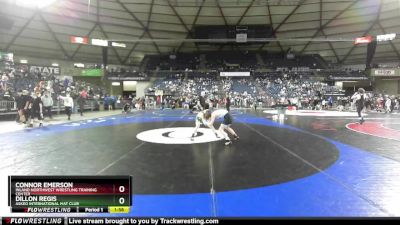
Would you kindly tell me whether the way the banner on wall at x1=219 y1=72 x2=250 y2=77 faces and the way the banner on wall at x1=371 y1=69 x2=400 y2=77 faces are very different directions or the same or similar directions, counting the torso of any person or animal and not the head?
same or similar directions

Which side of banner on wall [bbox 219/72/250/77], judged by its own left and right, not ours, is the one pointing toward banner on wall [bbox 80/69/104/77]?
right

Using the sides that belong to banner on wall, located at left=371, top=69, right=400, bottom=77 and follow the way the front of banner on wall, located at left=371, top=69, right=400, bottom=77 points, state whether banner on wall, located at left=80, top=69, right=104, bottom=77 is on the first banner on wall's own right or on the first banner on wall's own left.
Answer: on the first banner on wall's own right

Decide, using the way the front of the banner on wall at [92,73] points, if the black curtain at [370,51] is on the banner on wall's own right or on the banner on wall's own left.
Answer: on the banner on wall's own left

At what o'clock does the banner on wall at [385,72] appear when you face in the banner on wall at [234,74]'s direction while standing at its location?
the banner on wall at [385,72] is roughly at 9 o'clock from the banner on wall at [234,74].

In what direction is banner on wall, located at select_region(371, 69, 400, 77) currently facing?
toward the camera

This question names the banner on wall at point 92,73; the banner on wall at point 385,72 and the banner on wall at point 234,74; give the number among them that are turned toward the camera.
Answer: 3

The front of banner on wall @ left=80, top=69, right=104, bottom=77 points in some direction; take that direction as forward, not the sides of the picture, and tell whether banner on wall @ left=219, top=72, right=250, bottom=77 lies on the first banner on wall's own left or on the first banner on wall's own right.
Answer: on the first banner on wall's own left

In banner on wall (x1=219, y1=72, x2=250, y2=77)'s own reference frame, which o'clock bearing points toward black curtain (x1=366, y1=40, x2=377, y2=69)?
The black curtain is roughly at 9 o'clock from the banner on wall.

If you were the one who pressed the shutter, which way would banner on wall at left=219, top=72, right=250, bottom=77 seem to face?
facing the viewer
